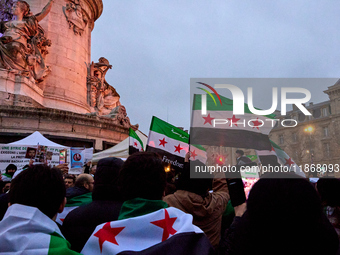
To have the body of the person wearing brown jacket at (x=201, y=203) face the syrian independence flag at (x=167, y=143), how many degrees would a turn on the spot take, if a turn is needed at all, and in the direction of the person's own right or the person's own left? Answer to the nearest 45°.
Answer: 0° — they already face it

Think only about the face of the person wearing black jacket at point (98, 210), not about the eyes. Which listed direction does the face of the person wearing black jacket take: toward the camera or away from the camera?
away from the camera

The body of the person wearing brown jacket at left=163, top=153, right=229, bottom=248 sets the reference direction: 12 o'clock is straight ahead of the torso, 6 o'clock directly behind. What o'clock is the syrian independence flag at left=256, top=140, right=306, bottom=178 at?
The syrian independence flag is roughly at 1 o'clock from the person wearing brown jacket.

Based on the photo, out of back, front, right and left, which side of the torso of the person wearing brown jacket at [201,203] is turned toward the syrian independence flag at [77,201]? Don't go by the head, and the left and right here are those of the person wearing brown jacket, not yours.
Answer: left

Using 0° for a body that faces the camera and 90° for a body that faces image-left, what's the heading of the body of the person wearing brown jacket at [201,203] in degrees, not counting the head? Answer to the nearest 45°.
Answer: approximately 180°

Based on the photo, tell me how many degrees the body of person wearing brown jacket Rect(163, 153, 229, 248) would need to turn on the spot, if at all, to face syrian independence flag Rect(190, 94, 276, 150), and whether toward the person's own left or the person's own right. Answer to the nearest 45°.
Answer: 0° — they already face it

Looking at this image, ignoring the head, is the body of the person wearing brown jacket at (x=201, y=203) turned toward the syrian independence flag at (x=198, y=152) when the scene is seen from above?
yes

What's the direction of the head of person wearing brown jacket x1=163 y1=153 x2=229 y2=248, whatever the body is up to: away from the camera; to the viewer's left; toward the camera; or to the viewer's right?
away from the camera

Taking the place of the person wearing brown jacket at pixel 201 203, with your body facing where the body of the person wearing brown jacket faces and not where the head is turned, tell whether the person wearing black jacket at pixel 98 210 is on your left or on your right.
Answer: on your left

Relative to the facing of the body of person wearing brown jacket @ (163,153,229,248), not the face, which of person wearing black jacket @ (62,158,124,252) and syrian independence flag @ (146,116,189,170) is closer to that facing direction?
the syrian independence flag

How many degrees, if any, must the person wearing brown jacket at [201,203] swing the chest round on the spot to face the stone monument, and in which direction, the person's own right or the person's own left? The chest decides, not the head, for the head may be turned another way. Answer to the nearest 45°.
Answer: approximately 45° to the person's own left
